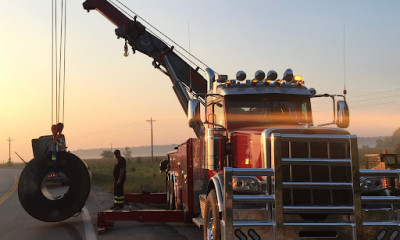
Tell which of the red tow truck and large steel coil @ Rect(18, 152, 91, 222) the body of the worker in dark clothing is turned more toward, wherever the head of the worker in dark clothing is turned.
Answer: the large steel coil

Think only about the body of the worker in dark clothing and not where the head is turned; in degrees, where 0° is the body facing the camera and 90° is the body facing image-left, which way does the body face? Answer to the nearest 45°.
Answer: approximately 90°

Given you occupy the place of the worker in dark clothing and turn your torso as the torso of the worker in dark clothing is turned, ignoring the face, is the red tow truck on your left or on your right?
on your left

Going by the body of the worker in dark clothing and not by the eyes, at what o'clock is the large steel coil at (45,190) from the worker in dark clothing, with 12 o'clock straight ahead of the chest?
The large steel coil is roughly at 11 o'clock from the worker in dark clothing.
